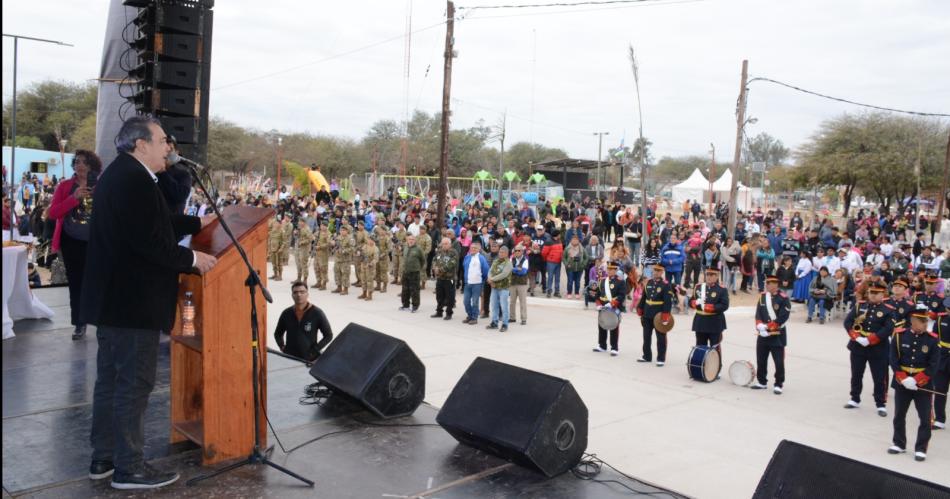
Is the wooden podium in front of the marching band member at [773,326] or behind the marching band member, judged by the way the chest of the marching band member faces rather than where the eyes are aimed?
in front

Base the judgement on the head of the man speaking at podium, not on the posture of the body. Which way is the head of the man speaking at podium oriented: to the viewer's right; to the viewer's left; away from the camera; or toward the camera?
to the viewer's right

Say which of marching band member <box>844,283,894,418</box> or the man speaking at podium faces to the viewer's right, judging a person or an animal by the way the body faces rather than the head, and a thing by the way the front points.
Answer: the man speaking at podium

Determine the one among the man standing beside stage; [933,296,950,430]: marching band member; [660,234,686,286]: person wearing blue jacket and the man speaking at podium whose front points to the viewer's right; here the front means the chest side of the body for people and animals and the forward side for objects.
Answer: the man speaking at podium

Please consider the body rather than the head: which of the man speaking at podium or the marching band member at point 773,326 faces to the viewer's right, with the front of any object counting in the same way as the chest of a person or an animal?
the man speaking at podium

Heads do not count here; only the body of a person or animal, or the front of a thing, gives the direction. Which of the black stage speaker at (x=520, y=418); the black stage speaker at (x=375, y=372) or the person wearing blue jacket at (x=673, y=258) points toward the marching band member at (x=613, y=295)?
the person wearing blue jacket

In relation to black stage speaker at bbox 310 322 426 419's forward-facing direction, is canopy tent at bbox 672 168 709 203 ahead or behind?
behind

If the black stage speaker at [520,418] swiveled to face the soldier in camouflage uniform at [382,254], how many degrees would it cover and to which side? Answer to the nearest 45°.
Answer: approximately 135° to its right

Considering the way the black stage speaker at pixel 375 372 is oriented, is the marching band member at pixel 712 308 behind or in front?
behind

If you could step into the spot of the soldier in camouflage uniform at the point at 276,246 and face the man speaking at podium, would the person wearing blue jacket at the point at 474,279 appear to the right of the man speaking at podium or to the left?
left

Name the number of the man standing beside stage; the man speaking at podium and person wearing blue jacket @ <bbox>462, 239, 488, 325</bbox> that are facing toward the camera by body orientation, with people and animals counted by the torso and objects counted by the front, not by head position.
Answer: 2

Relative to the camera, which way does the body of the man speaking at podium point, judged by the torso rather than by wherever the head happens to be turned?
to the viewer's right

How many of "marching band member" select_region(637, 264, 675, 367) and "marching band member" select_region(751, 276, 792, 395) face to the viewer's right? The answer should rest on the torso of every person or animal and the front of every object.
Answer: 0

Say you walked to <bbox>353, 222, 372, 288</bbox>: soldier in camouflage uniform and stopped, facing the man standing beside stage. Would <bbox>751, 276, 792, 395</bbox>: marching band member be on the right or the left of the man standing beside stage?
left
